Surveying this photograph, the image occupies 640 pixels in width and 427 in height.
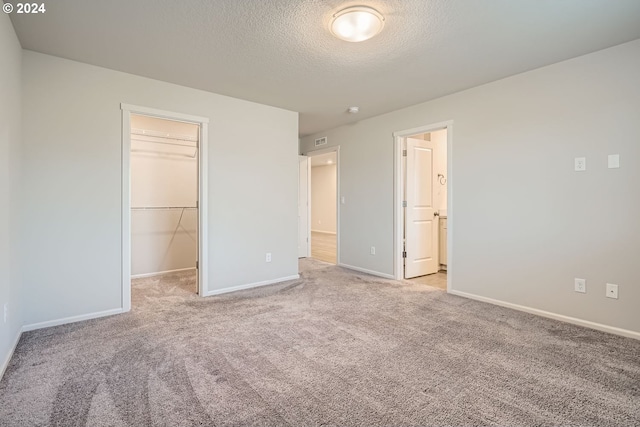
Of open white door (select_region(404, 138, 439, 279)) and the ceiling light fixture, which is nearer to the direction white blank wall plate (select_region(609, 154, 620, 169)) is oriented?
the ceiling light fixture

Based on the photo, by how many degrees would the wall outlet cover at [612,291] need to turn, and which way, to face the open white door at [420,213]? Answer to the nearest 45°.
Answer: approximately 90° to its right

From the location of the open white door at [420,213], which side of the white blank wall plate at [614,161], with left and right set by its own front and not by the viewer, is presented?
right

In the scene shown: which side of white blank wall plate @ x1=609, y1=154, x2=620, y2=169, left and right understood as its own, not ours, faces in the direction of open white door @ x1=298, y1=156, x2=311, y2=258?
right

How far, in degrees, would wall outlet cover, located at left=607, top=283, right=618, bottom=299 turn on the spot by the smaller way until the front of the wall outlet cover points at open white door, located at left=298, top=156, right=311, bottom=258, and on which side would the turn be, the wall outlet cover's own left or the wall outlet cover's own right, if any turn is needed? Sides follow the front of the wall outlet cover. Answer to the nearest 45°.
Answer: approximately 90° to the wall outlet cover's own right

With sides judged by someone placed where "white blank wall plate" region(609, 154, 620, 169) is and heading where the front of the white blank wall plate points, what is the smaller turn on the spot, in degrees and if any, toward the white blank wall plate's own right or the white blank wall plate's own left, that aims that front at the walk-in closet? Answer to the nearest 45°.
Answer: approximately 90° to the white blank wall plate's own right
